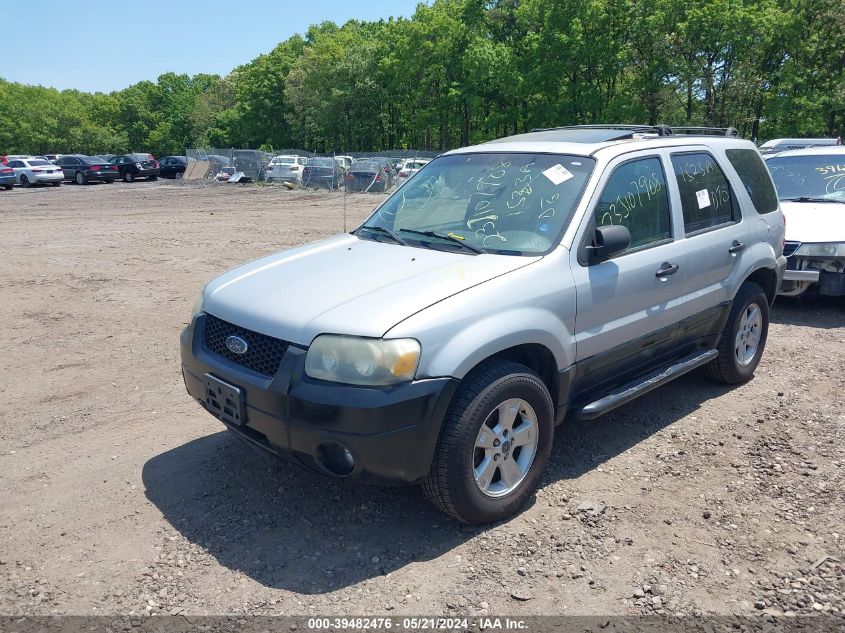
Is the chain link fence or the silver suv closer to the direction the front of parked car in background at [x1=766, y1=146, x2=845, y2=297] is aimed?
the silver suv

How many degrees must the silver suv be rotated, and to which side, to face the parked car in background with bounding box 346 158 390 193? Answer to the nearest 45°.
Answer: approximately 135° to its right

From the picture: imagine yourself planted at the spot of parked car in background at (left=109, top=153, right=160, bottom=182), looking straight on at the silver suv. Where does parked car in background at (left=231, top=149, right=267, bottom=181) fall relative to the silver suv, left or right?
left

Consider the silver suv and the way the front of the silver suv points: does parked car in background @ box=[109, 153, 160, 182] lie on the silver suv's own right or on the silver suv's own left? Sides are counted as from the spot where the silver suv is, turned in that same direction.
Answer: on the silver suv's own right

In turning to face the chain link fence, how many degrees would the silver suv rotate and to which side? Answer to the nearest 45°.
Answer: approximately 135° to its right

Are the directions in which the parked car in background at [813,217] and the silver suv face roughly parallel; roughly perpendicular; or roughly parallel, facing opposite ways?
roughly parallel

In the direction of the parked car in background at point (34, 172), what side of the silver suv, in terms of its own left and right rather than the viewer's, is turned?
right

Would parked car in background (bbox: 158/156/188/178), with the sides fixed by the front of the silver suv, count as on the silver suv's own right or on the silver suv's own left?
on the silver suv's own right

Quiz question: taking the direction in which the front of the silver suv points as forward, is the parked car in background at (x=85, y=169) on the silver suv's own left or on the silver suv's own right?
on the silver suv's own right

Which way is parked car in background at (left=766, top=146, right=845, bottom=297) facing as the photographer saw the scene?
facing the viewer and to the left of the viewer

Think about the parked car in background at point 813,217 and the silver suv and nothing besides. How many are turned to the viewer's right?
0
